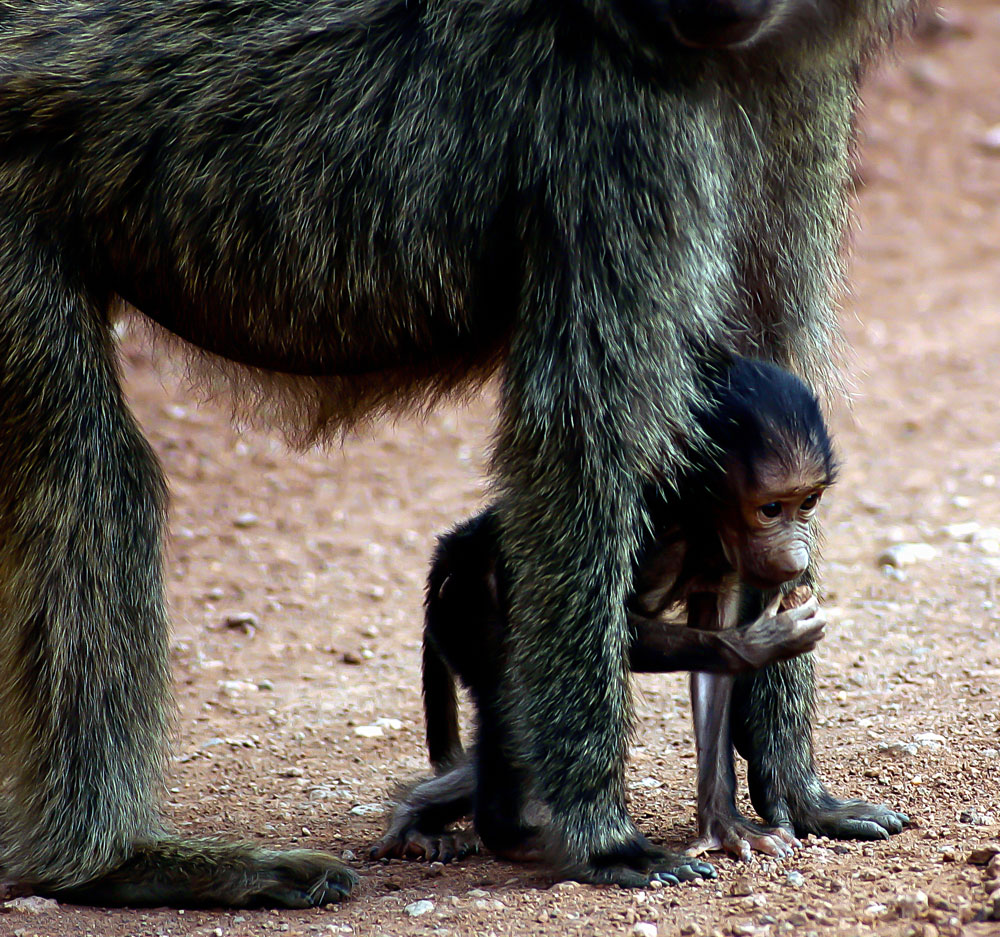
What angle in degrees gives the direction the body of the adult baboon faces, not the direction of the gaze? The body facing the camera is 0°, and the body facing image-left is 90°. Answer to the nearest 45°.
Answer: approximately 270°

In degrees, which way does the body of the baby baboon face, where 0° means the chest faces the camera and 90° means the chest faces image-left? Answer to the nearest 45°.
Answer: approximately 270°

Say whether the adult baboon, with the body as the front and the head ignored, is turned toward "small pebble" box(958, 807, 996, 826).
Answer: yes
